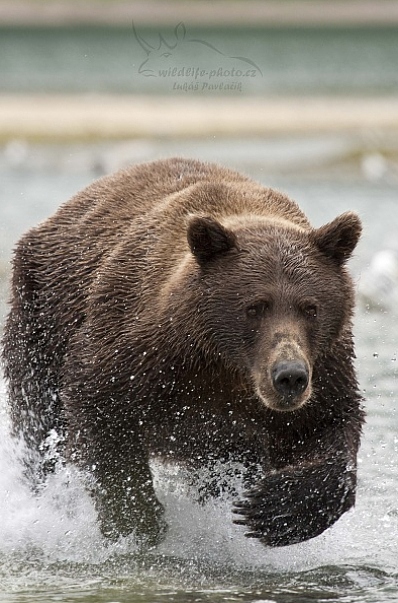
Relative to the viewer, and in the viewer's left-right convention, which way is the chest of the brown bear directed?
facing the viewer and to the right of the viewer
